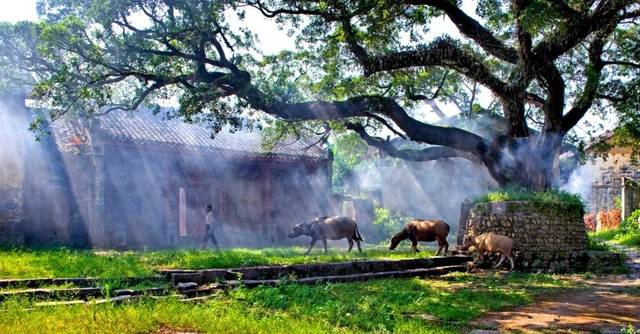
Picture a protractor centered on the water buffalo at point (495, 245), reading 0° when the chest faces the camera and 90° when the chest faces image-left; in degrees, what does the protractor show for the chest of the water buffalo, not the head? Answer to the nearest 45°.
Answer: approximately 90°

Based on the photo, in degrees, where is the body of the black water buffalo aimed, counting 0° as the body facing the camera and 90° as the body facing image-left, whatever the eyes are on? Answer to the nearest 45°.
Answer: approximately 90°

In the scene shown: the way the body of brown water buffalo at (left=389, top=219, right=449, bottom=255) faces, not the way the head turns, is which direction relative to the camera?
to the viewer's left

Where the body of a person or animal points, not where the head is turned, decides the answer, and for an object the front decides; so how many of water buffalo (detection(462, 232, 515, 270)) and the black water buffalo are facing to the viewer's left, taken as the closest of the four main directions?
2

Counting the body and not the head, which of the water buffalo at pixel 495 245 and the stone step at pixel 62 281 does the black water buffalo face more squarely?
the stone step

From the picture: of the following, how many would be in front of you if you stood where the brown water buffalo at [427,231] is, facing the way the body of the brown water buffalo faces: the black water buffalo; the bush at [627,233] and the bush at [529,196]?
1

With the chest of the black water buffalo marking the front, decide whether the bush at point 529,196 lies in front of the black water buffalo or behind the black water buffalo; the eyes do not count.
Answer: behind

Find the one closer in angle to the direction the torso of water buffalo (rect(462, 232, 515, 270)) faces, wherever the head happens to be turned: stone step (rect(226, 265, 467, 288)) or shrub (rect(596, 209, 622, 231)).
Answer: the stone step
